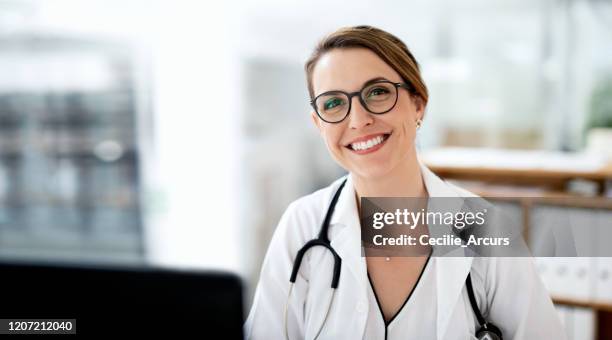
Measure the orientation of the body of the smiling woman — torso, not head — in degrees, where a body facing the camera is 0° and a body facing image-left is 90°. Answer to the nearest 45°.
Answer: approximately 0°

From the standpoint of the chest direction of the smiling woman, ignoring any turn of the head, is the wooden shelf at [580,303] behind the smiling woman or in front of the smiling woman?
behind

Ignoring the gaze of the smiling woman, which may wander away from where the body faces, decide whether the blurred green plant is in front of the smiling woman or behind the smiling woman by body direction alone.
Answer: behind
